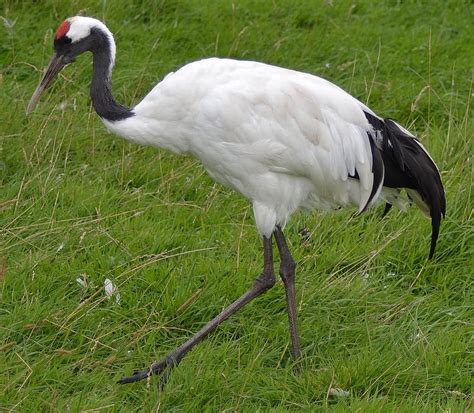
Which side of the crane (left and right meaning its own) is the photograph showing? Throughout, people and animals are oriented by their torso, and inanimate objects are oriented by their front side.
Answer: left
